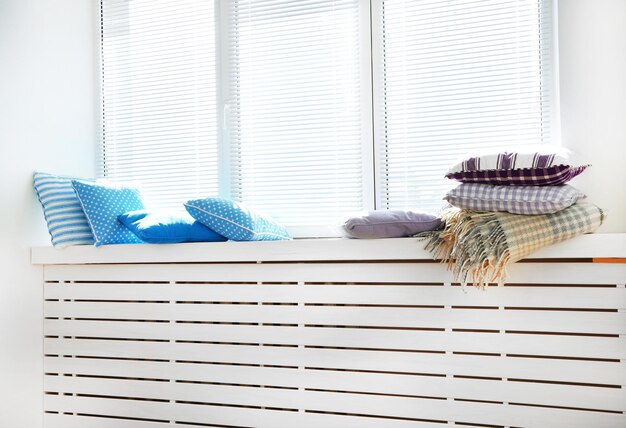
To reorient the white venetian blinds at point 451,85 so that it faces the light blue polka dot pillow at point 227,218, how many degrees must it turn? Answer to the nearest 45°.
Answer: approximately 45° to its right

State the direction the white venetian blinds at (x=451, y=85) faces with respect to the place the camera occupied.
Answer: facing the viewer

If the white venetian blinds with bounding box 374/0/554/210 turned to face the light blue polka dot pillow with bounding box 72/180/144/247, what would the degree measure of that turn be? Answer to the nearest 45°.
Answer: approximately 90° to its right

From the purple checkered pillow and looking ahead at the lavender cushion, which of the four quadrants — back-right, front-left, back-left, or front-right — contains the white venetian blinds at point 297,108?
front-right

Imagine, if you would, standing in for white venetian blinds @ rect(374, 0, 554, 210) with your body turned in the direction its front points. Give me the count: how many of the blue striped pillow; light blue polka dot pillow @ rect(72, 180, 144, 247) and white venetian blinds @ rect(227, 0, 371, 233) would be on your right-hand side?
3

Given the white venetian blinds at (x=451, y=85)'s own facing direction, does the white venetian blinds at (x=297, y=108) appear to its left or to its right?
on its right

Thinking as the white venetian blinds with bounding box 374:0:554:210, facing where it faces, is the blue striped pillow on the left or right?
on its right

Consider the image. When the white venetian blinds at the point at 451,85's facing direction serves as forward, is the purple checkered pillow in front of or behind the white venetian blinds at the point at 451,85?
in front

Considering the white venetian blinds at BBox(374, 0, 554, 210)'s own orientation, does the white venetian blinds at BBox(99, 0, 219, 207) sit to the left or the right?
on its right

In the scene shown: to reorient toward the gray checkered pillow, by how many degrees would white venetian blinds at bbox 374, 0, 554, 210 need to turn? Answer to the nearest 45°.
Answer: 0° — it already faces it
